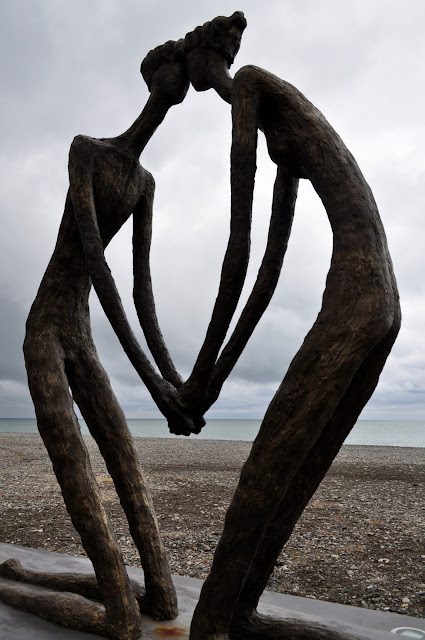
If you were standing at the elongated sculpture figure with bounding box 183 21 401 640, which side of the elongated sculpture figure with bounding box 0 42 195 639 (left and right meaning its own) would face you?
front
